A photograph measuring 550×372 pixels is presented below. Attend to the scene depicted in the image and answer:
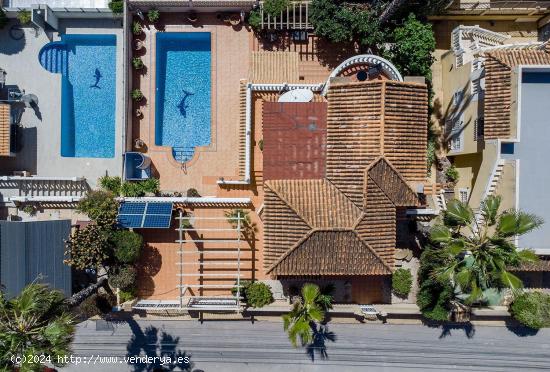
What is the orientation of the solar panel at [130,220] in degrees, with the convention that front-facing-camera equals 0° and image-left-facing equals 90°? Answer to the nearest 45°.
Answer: approximately 0°
